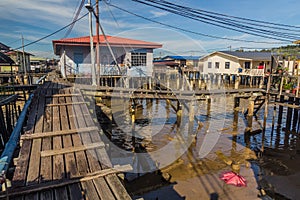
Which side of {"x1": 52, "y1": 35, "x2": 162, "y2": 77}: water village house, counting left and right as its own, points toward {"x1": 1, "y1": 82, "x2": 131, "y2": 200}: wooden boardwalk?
front

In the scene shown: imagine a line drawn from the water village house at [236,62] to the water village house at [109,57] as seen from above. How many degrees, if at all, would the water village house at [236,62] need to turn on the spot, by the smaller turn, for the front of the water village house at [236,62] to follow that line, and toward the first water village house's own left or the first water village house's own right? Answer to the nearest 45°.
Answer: approximately 90° to the first water village house's own right

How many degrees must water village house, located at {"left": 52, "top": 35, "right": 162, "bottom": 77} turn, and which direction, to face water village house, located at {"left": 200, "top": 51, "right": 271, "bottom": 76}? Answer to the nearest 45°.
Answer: approximately 135° to its left

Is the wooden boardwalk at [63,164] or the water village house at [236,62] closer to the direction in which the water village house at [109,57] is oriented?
the wooden boardwalk

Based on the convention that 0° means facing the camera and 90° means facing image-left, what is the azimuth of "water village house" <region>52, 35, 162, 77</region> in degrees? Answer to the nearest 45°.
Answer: approximately 0°

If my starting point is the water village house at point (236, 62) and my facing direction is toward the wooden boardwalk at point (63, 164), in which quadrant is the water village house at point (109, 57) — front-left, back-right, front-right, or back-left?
front-right

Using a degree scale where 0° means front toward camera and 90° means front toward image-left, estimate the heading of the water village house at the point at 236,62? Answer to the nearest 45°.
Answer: approximately 315°

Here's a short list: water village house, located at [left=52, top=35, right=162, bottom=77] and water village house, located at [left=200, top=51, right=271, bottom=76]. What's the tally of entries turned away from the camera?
0

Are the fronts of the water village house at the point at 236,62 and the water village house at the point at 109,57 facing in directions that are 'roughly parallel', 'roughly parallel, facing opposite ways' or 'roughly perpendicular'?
roughly parallel

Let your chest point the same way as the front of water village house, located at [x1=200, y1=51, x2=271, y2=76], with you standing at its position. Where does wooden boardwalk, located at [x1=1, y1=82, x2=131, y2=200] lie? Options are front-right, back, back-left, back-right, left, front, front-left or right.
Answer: front-right

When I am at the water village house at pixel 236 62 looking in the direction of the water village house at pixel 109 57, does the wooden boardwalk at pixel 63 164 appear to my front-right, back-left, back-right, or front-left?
front-left

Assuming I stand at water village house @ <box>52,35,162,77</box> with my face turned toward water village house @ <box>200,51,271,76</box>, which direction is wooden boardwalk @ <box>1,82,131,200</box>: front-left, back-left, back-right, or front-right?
back-right
